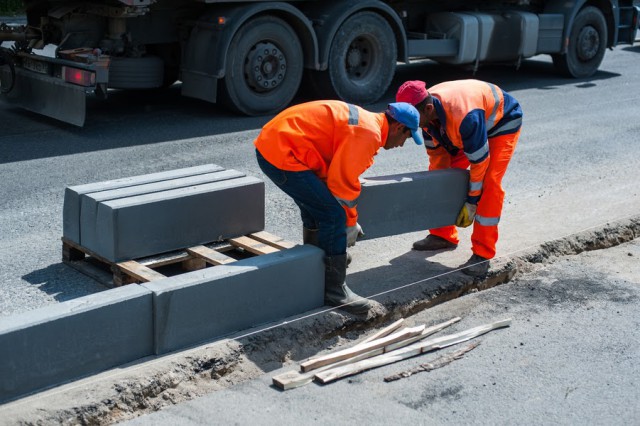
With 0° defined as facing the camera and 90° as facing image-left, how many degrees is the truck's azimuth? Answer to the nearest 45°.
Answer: approximately 225°

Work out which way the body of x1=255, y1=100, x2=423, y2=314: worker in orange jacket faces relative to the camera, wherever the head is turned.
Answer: to the viewer's right

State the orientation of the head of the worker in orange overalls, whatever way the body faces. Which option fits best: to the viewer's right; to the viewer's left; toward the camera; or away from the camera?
to the viewer's left

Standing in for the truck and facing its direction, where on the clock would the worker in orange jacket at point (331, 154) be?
The worker in orange jacket is roughly at 4 o'clock from the truck.

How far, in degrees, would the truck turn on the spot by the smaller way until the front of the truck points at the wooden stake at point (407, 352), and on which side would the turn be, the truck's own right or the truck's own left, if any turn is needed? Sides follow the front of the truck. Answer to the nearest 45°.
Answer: approximately 135° to the truck's own right

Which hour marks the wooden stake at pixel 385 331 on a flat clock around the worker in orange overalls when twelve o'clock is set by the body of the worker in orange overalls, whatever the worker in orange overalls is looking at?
The wooden stake is roughly at 11 o'clock from the worker in orange overalls.

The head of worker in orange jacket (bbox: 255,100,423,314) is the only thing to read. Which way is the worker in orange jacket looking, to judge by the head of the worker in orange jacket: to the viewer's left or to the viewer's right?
to the viewer's right

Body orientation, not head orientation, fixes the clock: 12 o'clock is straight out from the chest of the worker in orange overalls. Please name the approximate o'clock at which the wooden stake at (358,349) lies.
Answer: The wooden stake is roughly at 11 o'clock from the worker in orange overalls.

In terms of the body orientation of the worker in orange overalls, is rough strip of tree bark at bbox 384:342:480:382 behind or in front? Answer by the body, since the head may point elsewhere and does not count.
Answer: in front

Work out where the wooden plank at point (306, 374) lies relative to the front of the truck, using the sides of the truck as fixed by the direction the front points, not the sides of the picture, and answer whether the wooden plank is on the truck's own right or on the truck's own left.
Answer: on the truck's own right
